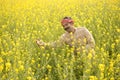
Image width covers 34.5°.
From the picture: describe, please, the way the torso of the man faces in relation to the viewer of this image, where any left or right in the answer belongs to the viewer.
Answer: facing the viewer and to the left of the viewer
